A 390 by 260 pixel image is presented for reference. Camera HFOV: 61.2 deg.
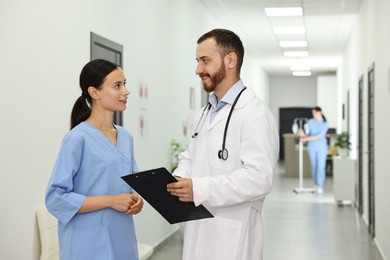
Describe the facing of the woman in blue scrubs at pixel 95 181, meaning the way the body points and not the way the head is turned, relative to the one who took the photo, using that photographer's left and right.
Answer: facing the viewer and to the right of the viewer

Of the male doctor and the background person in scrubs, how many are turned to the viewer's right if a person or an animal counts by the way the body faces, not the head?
0

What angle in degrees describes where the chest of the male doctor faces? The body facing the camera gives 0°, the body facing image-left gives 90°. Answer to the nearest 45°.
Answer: approximately 45°

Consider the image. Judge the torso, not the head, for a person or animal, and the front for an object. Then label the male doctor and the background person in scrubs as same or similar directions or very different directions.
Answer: same or similar directions

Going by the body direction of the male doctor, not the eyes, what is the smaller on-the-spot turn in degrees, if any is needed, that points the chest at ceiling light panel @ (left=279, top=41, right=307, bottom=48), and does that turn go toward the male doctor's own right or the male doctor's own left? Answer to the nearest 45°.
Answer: approximately 135° to the male doctor's own right

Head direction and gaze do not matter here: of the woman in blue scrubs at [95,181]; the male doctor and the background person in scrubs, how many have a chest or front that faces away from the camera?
0

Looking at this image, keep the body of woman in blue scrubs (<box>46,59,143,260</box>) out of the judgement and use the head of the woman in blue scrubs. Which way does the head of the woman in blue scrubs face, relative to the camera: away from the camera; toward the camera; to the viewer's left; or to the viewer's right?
to the viewer's right

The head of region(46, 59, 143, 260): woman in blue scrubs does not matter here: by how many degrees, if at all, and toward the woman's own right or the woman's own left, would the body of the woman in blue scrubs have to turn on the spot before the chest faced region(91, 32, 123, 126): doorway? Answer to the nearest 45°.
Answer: approximately 135° to the woman's own left

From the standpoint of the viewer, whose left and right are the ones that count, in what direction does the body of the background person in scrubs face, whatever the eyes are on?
facing the viewer and to the left of the viewer

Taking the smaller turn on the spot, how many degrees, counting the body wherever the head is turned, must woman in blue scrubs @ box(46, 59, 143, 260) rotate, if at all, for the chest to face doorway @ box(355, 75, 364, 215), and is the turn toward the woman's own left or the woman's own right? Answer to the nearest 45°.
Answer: approximately 90° to the woman's own left

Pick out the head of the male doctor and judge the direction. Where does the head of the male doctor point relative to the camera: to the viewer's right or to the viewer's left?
to the viewer's left

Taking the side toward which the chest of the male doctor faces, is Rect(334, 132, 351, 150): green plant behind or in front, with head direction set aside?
behind
